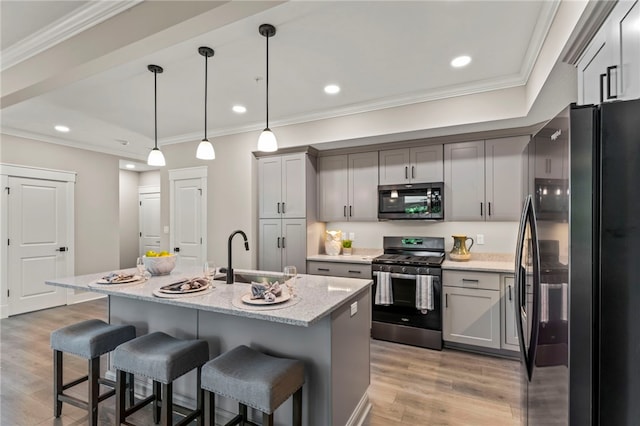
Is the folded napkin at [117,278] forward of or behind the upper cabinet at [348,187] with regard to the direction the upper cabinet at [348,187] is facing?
forward

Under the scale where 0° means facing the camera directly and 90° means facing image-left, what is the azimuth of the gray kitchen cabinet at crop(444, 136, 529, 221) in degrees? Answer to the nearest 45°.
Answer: approximately 0°

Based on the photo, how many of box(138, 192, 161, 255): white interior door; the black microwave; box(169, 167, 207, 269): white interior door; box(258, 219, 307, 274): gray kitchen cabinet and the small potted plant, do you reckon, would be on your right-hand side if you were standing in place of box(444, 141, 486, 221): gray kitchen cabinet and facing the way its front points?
5

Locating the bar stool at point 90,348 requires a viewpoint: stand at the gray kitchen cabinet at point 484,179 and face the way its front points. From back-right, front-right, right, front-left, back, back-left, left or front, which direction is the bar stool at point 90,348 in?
front-right

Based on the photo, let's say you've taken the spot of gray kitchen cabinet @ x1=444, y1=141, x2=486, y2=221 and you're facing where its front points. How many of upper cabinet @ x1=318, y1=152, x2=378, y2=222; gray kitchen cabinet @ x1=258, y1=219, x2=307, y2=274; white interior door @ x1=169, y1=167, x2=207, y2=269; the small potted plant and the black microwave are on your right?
5

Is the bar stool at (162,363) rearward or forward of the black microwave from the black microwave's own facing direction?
forward

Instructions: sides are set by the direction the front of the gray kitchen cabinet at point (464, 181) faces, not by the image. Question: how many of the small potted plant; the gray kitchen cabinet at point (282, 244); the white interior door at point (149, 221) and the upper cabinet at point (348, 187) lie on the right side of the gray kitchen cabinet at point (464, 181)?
4

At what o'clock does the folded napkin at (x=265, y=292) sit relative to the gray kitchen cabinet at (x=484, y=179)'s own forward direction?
The folded napkin is roughly at 1 o'clock from the gray kitchen cabinet.

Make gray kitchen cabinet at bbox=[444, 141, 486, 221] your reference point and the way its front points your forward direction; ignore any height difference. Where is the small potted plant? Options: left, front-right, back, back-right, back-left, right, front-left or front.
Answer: right

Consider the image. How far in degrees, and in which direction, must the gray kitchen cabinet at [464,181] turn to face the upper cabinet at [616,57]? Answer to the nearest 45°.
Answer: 0° — it already faces it
